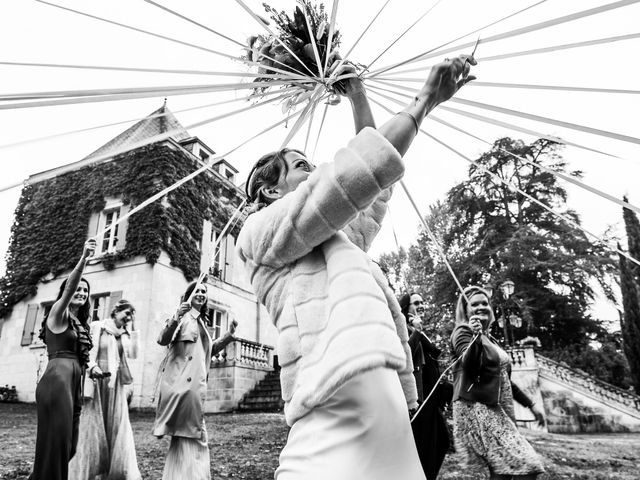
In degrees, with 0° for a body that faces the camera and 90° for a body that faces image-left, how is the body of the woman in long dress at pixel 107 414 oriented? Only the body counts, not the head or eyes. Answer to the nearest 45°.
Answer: approximately 315°

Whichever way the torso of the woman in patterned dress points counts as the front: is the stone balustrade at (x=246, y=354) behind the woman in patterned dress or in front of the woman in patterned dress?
behind

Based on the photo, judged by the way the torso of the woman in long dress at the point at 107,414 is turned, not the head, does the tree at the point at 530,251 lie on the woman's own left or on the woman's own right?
on the woman's own left

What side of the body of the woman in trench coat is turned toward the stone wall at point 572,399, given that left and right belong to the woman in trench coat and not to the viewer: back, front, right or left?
left

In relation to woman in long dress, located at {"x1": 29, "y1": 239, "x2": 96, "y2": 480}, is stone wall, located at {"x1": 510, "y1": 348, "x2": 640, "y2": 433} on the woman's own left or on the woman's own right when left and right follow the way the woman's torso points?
on the woman's own left

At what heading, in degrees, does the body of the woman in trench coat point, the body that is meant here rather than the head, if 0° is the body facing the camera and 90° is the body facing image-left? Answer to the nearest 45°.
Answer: approximately 315°
